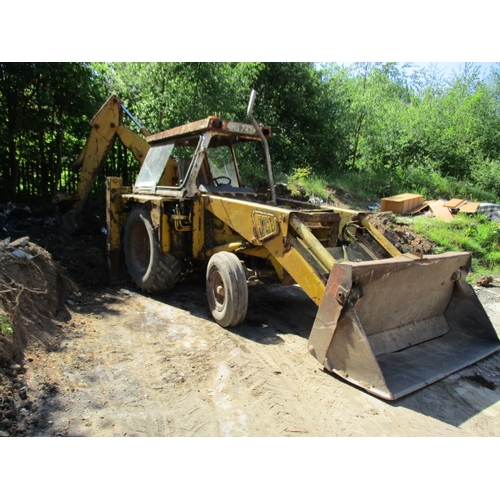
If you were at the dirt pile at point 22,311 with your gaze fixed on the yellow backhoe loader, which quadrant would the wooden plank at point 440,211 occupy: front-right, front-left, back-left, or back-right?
front-left

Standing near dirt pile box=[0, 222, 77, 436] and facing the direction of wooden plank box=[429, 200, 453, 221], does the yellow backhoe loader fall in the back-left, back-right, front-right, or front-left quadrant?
front-right

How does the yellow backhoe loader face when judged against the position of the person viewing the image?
facing the viewer and to the right of the viewer

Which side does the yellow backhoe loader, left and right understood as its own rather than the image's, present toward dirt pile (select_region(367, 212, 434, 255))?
left

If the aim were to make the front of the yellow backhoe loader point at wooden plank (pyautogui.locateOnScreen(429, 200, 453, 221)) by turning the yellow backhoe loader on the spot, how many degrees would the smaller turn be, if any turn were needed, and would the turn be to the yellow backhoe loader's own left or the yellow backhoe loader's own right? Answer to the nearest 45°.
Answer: approximately 90° to the yellow backhoe loader's own left

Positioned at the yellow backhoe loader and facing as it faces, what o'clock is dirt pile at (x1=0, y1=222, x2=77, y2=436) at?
The dirt pile is roughly at 4 o'clock from the yellow backhoe loader.

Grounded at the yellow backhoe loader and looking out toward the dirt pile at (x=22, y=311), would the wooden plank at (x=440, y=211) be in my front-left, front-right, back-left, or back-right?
back-right
